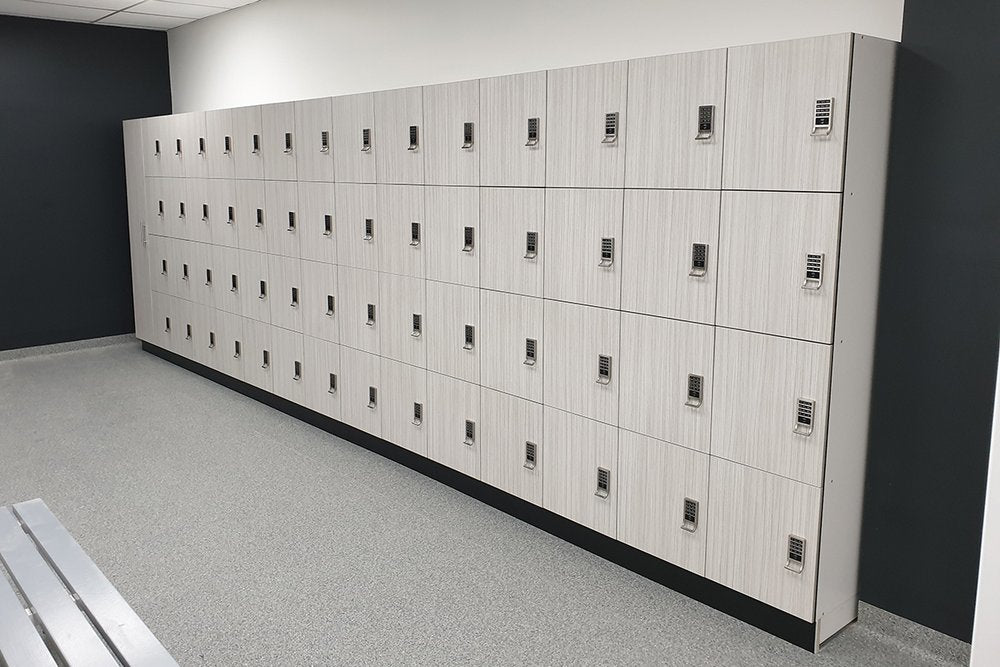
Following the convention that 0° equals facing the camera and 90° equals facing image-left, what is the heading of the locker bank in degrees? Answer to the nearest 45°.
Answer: approximately 45°
